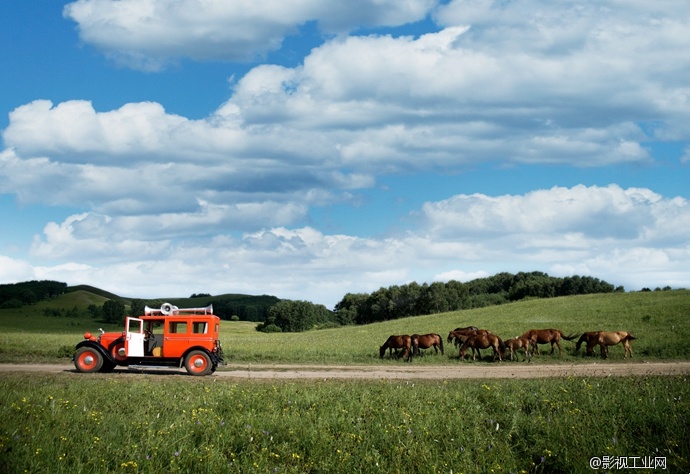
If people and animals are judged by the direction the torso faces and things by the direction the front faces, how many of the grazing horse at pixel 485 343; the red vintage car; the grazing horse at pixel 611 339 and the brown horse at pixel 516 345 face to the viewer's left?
4

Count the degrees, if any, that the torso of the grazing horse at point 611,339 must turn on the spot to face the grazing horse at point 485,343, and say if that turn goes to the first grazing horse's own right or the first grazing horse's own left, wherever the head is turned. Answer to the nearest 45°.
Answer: approximately 45° to the first grazing horse's own left

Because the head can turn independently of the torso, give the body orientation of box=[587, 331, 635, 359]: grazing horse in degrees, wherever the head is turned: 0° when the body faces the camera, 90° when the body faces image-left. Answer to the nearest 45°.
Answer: approximately 90°

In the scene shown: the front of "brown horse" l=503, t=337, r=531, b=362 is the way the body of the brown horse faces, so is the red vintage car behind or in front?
in front

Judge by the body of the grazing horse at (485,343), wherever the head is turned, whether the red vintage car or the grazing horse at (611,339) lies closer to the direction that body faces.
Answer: the red vintage car

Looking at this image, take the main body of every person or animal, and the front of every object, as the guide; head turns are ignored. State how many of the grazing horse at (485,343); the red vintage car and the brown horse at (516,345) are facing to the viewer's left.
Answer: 3

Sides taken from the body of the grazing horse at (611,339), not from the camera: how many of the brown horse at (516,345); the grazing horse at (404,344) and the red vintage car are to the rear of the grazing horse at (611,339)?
0

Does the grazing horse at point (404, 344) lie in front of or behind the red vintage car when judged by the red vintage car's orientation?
behind

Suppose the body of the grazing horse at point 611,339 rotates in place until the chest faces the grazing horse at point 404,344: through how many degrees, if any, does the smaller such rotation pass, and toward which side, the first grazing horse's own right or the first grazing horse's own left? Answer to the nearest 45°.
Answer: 0° — it already faces it

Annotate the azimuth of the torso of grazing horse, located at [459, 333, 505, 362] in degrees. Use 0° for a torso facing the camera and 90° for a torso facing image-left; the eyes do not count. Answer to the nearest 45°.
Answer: approximately 90°

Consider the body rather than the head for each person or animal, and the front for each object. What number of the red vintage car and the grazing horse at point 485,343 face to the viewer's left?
2

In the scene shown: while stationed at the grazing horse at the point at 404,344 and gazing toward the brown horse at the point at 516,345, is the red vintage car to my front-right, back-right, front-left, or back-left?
back-right

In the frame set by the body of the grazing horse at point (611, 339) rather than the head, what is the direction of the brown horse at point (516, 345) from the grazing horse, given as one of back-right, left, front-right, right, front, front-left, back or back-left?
front-left

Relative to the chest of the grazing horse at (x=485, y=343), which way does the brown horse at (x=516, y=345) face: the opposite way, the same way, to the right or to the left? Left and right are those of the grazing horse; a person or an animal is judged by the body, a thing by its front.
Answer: the same way

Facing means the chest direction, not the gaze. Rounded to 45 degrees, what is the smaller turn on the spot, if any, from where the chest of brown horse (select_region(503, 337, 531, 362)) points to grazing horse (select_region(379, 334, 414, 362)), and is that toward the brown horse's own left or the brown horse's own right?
0° — it already faces it

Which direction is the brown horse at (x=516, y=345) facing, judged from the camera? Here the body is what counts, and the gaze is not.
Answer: to the viewer's left

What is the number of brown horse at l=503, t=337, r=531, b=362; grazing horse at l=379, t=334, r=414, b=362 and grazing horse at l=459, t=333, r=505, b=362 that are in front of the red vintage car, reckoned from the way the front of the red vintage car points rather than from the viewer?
0

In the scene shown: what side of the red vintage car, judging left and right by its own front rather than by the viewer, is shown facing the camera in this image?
left
